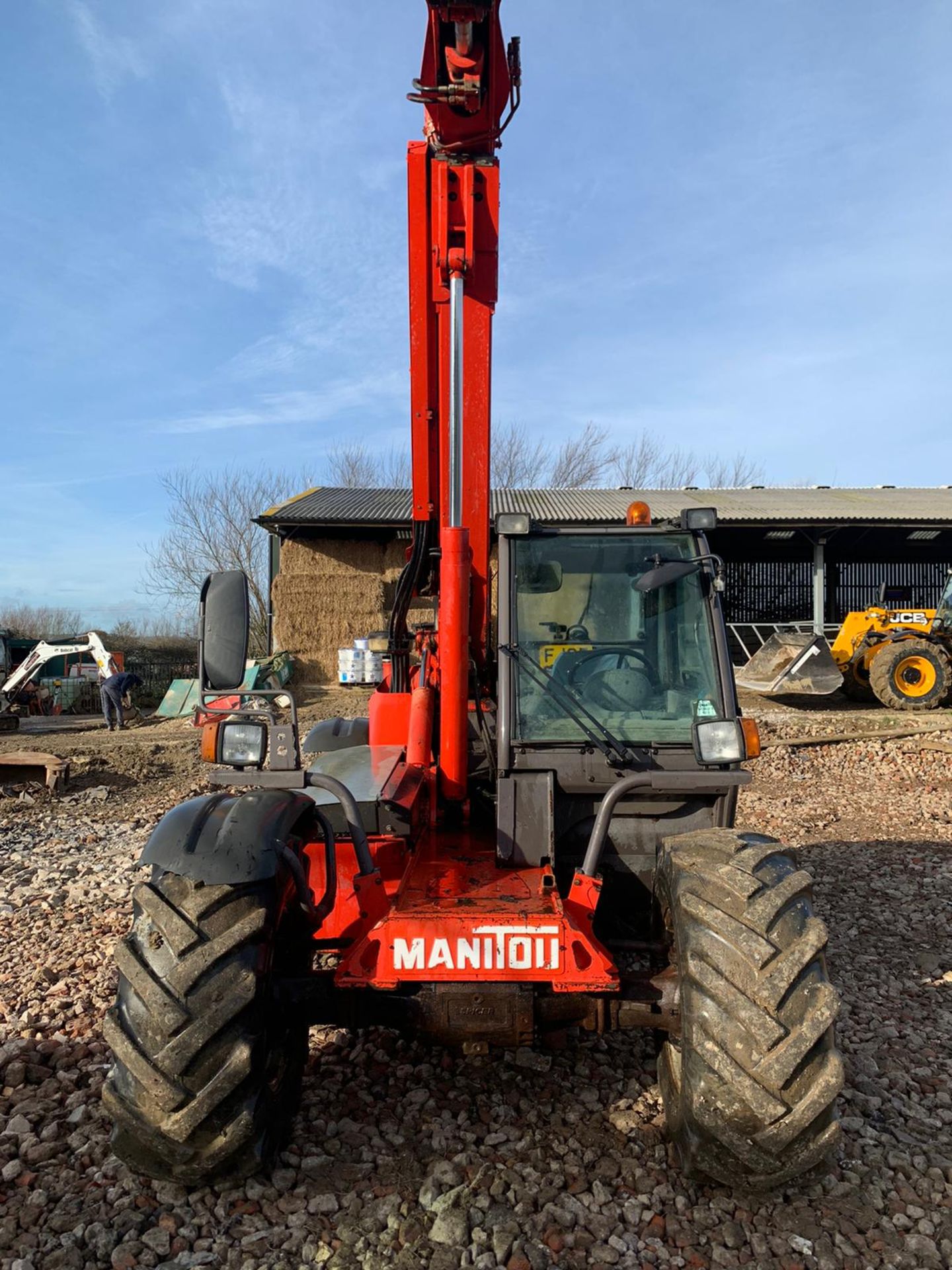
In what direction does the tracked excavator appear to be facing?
to the viewer's right

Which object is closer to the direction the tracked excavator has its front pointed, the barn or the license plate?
the barn

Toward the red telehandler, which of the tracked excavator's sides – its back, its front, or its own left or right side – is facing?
right

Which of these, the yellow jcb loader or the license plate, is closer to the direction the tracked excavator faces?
the yellow jcb loader

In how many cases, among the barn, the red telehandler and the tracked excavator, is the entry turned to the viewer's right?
1

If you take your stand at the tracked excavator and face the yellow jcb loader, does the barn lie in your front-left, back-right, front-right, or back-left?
front-left

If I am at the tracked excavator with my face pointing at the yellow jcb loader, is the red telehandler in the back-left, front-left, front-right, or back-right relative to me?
front-right

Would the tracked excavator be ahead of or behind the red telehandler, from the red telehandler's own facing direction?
behind

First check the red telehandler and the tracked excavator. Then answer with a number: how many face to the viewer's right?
1

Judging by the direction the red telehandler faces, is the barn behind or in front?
behind

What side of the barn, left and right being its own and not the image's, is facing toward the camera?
front

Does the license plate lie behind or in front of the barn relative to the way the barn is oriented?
in front

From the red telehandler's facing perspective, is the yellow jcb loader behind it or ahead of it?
behind

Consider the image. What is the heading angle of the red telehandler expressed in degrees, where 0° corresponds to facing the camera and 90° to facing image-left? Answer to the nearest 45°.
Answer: approximately 0°

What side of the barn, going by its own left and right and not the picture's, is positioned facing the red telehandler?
front
